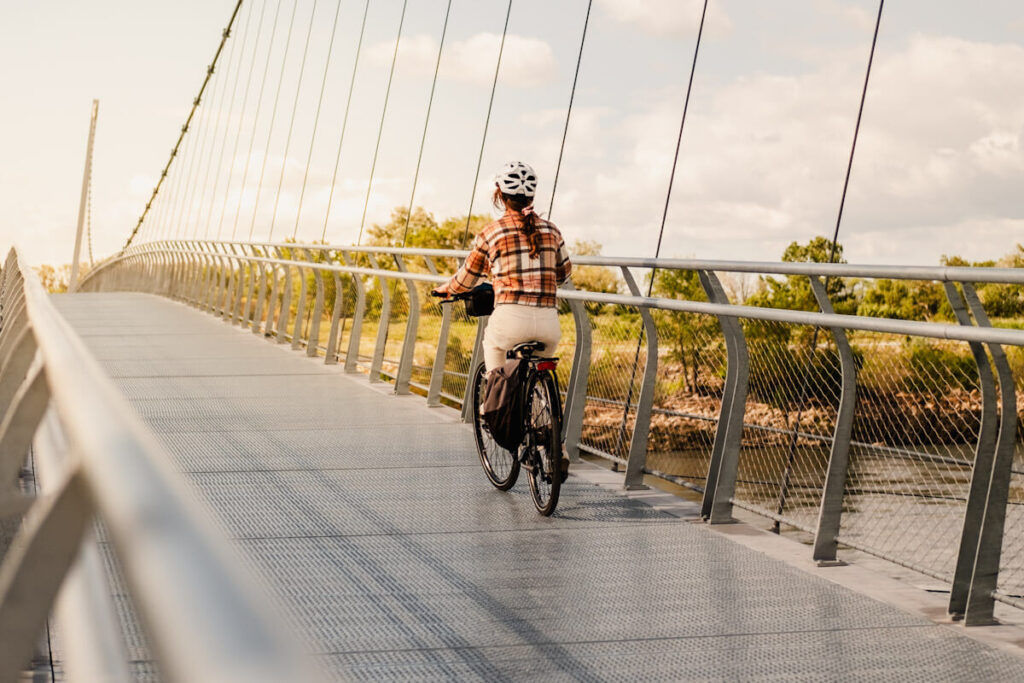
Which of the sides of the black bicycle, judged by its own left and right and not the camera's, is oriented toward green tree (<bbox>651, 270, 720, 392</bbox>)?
front

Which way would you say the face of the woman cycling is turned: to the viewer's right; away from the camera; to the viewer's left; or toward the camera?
away from the camera

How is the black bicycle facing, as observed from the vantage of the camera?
facing away from the viewer and to the left of the viewer
